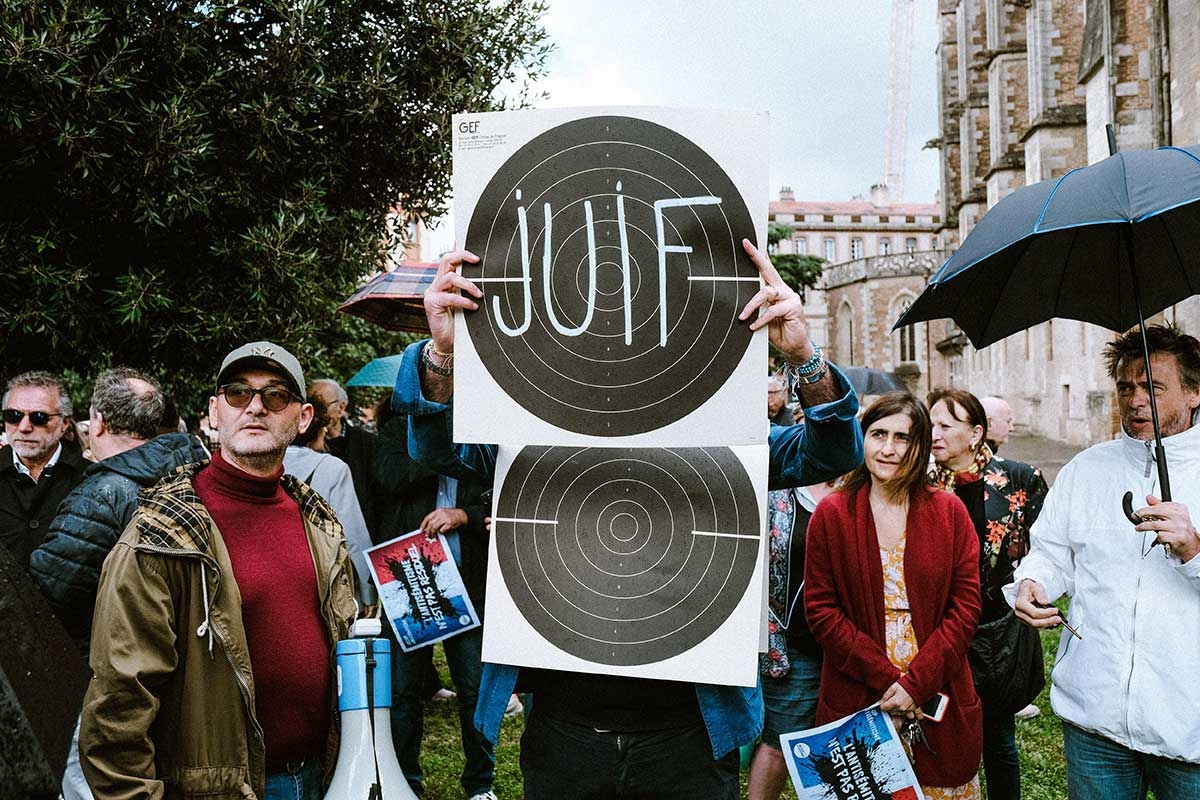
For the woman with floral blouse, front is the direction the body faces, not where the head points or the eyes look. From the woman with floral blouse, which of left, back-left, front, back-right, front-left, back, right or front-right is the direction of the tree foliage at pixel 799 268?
back-right

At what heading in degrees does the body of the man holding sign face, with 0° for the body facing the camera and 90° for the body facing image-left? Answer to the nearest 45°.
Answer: approximately 0°

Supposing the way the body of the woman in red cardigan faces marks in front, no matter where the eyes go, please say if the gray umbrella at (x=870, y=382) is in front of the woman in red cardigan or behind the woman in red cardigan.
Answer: behind

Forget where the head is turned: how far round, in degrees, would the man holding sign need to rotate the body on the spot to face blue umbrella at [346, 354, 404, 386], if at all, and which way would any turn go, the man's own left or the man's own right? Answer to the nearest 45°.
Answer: approximately 180°

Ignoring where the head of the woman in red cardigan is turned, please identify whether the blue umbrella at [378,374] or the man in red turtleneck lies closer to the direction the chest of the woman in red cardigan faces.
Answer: the man in red turtleneck

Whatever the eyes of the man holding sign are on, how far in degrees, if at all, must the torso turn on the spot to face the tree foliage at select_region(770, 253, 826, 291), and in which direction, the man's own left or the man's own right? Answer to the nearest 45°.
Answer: approximately 180°

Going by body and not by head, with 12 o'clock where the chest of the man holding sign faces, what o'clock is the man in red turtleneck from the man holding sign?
The man in red turtleneck is roughly at 3 o'clock from the man holding sign.

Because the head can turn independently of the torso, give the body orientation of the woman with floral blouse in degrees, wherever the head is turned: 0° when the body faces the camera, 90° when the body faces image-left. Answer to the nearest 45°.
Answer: approximately 45°

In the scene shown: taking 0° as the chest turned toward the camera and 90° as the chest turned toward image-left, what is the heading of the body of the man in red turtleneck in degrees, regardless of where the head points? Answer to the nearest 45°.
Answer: approximately 315°

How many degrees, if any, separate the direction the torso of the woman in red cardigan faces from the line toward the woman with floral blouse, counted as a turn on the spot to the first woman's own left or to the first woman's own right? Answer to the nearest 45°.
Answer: approximately 180°

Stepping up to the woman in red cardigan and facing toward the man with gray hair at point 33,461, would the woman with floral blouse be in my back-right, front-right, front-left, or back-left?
back-right

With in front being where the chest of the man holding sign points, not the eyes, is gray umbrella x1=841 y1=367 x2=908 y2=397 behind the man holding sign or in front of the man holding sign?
behind

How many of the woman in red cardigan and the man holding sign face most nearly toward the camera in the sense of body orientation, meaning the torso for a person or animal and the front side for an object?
2
